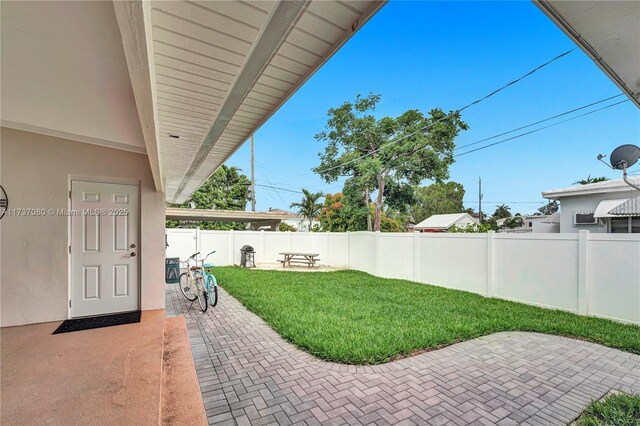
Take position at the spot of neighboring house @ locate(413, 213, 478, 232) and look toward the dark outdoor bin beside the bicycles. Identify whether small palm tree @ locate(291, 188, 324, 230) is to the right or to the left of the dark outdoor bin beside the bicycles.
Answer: right

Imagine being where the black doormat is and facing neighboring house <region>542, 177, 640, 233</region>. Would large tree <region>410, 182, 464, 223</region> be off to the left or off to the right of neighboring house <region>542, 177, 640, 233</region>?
left

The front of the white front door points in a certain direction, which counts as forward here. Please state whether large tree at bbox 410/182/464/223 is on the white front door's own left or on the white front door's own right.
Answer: on the white front door's own left

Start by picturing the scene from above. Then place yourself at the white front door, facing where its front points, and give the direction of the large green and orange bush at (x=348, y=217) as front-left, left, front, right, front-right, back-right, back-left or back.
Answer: back-left

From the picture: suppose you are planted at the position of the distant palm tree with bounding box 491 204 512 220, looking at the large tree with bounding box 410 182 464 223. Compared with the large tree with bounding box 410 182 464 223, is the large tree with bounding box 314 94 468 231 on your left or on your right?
left

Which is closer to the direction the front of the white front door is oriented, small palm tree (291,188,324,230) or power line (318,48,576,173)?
the power line

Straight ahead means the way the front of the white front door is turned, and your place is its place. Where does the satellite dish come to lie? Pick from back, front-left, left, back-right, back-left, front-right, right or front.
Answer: front-left

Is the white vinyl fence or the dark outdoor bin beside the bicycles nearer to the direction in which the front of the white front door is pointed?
the white vinyl fence

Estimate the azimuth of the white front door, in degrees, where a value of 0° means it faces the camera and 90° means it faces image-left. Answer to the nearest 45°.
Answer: approximately 0°

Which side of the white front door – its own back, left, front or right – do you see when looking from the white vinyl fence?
left
